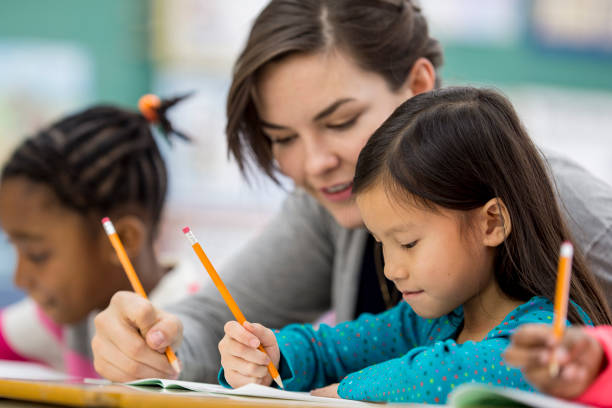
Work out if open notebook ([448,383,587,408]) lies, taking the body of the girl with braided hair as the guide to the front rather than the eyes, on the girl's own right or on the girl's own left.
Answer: on the girl's own left

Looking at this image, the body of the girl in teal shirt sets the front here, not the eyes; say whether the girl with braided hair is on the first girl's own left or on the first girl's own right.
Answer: on the first girl's own right

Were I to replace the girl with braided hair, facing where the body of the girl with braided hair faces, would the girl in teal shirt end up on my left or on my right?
on my left
